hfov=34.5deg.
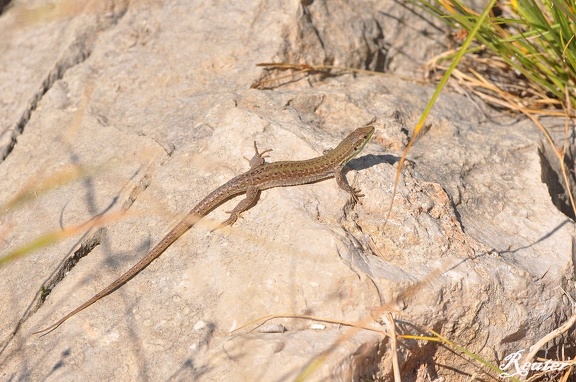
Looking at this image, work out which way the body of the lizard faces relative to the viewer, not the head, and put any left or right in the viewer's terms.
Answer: facing away from the viewer and to the right of the viewer
